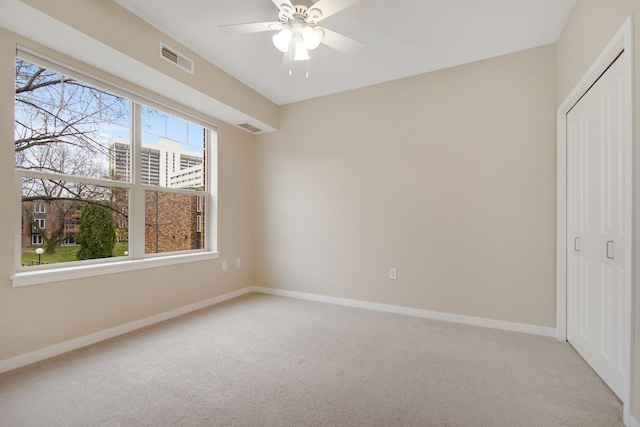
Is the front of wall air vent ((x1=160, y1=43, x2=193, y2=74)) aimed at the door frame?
yes

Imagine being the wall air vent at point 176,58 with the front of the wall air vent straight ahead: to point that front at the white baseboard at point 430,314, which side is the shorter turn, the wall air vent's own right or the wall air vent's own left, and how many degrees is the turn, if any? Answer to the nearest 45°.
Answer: approximately 45° to the wall air vent's own left

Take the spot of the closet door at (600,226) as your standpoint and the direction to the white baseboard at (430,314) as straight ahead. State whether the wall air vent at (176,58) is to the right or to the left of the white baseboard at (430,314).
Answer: left

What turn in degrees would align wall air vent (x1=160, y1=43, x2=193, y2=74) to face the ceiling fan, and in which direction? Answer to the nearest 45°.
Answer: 0° — it already faces it

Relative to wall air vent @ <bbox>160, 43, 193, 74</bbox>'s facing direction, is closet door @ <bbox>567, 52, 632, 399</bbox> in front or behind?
in front

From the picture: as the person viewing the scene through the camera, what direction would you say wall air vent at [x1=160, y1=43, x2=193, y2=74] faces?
facing the viewer and to the right of the viewer
